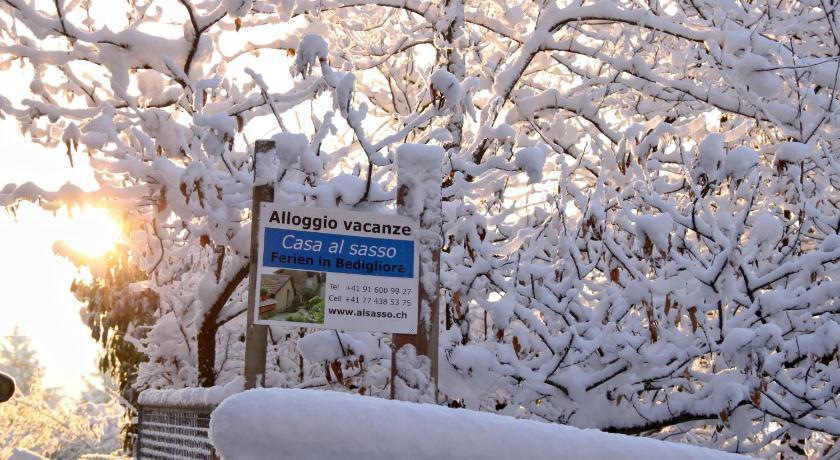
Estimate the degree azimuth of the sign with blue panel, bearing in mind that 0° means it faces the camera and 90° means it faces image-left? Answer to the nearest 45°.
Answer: approximately 0°
